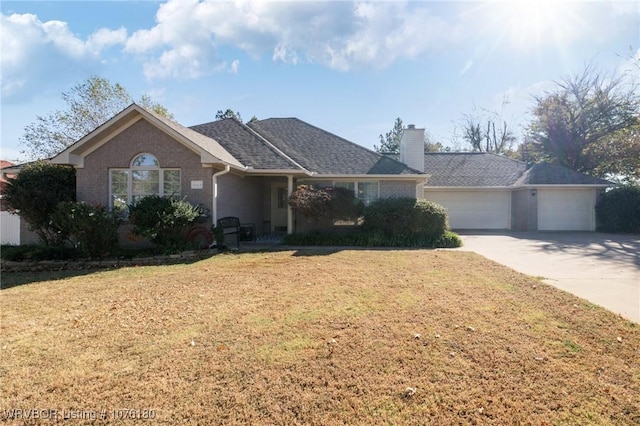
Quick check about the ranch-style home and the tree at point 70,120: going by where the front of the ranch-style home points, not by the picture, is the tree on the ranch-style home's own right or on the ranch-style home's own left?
on the ranch-style home's own right

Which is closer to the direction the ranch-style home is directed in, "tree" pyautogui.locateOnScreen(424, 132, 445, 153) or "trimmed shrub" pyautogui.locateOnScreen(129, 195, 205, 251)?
the trimmed shrub

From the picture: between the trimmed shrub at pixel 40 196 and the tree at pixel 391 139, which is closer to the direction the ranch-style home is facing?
the trimmed shrub

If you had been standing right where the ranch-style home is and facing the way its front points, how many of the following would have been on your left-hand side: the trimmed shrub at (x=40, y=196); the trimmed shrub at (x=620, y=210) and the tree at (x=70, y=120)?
1

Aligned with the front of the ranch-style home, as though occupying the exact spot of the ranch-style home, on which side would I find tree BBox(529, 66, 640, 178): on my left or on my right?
on my left

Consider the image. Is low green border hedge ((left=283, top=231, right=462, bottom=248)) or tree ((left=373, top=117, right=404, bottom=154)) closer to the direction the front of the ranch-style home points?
the low green border hedge

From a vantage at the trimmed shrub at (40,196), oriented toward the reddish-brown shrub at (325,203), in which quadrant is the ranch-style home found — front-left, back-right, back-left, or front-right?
front-left

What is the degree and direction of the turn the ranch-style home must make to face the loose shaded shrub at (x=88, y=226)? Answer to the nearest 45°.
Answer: approximately 45° to its right

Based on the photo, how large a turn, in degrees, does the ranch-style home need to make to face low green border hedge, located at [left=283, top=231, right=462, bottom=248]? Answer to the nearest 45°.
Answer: approximately 45° to its left

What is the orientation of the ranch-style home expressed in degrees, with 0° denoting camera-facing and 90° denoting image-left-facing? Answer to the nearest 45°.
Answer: approximately 0°

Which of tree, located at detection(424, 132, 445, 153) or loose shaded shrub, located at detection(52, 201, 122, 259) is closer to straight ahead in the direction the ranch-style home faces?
the loose shaded shrub

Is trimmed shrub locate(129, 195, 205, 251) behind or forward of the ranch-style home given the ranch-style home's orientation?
forward
